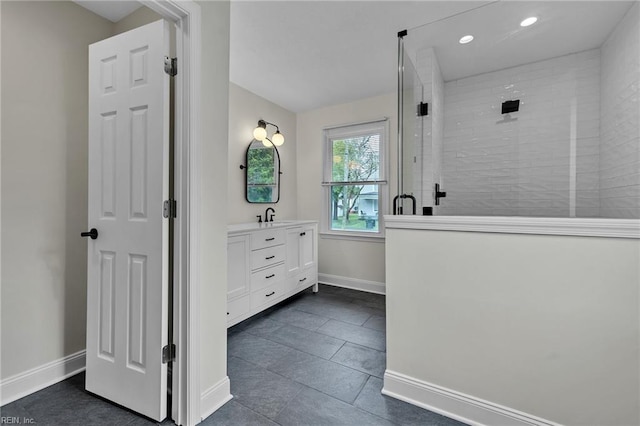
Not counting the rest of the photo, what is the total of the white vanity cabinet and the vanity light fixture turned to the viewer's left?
0

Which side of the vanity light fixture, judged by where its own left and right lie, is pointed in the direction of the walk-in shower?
front

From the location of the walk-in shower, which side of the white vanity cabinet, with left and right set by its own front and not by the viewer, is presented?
front

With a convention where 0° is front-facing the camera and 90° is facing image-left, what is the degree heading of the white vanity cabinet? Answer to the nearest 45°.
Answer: approximately 315°

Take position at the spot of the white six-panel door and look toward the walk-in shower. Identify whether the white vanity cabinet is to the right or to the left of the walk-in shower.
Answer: left

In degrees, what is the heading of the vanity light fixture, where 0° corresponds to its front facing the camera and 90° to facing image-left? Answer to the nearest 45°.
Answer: approximately 315°

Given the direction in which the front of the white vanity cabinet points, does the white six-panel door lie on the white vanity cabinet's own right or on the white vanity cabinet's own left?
on the white vanity cabinet's own right

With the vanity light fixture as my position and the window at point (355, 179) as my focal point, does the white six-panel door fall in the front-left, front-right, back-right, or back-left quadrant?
back-right

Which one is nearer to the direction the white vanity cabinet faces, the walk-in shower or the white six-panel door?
the walk-in shower
